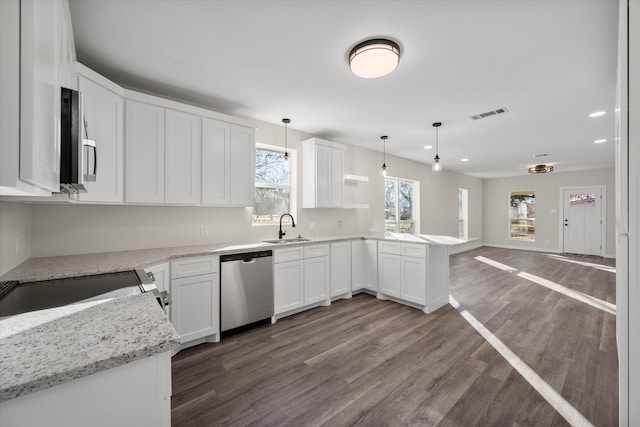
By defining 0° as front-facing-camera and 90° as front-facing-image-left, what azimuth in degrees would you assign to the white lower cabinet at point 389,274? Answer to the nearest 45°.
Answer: approximately 45°

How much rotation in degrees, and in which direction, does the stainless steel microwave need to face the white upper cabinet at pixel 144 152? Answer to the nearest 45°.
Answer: approximately 90° to its left

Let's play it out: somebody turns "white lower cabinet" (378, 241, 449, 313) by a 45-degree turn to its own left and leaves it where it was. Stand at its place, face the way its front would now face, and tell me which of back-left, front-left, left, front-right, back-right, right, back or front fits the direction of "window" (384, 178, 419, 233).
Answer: back

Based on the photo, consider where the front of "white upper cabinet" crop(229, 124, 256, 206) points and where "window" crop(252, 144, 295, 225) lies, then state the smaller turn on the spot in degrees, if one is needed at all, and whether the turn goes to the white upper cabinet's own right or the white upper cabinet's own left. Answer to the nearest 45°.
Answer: approximately 90° to the white upper cabinet's own left

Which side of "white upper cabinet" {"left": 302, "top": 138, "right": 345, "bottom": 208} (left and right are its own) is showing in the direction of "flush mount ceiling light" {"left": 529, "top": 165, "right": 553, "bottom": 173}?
left

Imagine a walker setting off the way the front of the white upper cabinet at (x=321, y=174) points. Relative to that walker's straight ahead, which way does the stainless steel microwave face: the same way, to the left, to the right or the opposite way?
to the left

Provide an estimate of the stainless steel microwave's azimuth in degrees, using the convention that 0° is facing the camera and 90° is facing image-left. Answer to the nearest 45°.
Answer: approximately 270°
